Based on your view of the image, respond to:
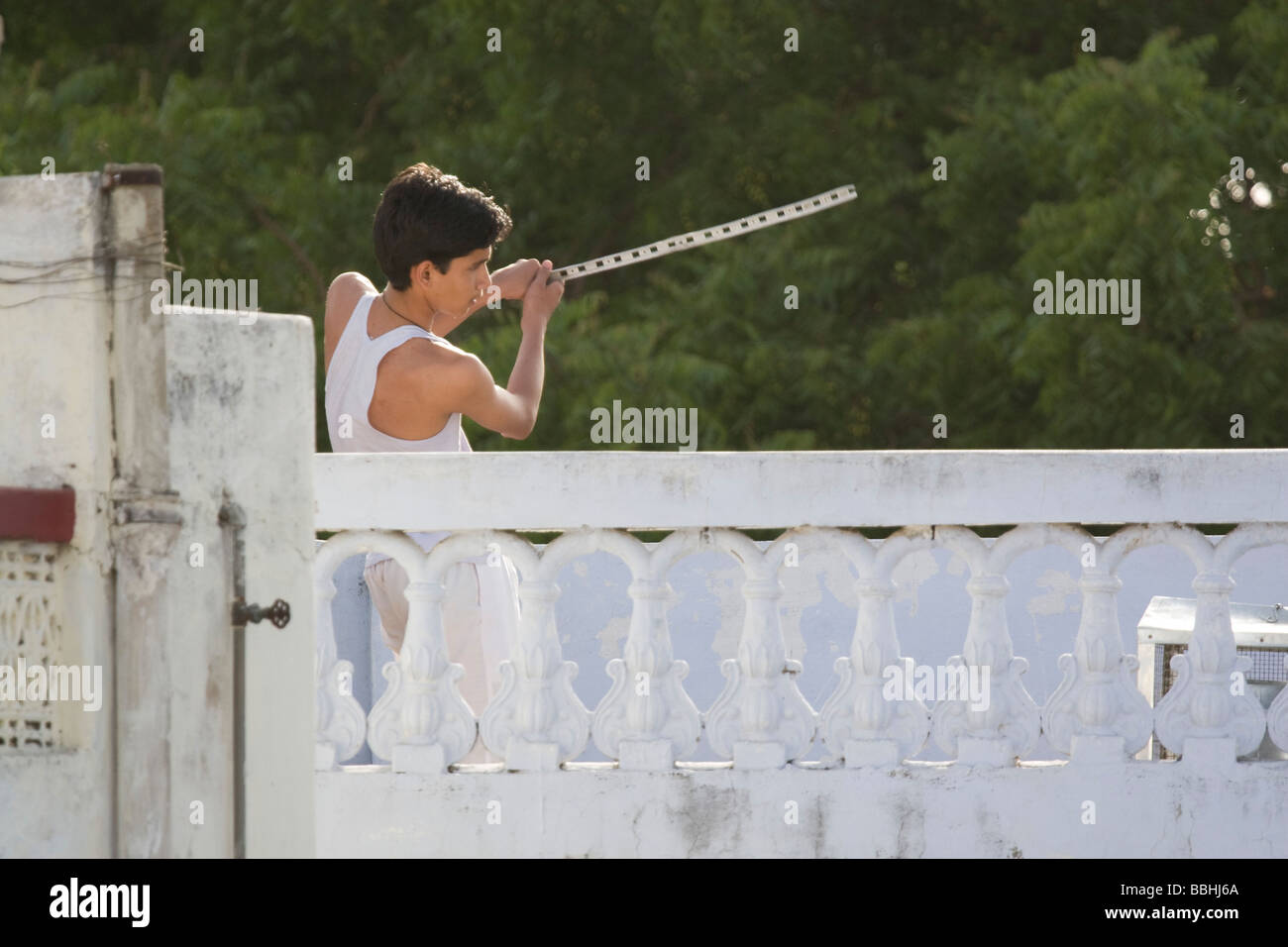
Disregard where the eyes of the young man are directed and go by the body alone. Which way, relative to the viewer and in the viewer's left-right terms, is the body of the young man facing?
facing away from the viewer and to the right of the viewer

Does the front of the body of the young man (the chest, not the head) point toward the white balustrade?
no
